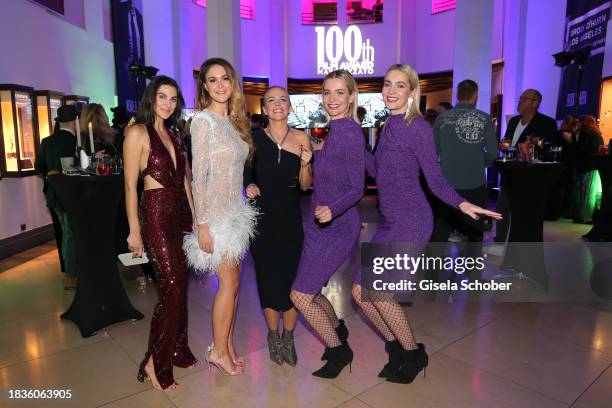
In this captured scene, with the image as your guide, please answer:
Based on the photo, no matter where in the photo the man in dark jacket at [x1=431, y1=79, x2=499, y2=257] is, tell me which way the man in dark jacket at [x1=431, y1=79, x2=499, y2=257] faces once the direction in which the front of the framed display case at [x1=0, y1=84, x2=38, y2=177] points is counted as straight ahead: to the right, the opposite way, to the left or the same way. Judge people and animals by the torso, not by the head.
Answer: to the left

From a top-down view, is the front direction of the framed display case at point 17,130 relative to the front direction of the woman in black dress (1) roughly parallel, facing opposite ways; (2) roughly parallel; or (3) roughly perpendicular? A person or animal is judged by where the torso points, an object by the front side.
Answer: roughly perpendicular

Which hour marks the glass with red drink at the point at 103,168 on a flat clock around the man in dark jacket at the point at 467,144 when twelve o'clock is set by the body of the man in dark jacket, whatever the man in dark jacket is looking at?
The glass with red drink is roughly at 8 o'clock from the man in dark jacket.

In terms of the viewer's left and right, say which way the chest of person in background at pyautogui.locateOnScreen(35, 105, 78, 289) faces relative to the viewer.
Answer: facing away from the viewer and to the right of the viewer

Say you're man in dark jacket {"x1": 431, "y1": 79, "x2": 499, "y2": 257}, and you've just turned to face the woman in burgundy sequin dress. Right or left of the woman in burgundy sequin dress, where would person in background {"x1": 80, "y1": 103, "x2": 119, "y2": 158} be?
right

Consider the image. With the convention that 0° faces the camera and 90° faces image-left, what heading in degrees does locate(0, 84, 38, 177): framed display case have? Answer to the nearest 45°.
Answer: approximately 315°

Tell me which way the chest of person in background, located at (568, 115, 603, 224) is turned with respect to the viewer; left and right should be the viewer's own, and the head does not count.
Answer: facing to the left of the viewer
